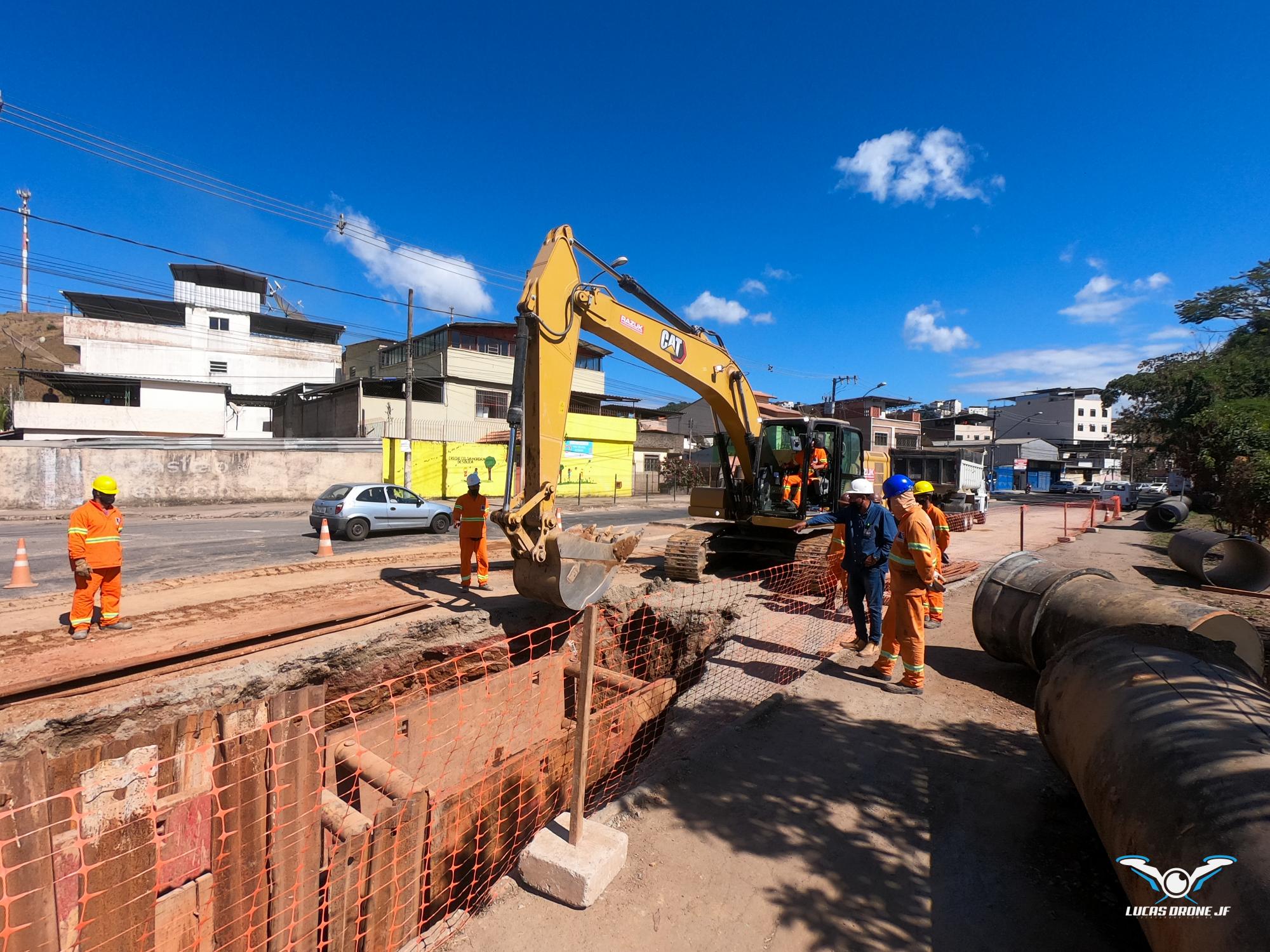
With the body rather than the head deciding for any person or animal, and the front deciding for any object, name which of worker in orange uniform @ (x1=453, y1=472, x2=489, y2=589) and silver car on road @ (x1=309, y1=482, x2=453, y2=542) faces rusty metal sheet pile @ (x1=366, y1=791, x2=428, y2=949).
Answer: the worker in orange uniform

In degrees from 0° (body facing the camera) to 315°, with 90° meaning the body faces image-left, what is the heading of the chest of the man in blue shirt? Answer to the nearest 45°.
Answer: approximately 45°

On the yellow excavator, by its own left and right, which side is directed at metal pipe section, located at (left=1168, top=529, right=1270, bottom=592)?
back

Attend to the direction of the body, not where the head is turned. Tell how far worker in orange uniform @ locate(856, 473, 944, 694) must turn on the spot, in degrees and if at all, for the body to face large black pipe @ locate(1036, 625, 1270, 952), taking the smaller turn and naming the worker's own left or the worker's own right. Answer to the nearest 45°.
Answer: approximately 90° to the worker's own left

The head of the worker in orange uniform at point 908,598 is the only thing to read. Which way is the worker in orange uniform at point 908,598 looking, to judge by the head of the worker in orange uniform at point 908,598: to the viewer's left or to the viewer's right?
to the viewer's left

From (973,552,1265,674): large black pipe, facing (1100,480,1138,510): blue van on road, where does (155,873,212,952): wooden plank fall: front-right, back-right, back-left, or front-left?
back-left

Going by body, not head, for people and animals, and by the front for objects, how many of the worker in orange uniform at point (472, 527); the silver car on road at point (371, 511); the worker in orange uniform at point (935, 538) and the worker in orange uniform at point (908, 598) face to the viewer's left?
2

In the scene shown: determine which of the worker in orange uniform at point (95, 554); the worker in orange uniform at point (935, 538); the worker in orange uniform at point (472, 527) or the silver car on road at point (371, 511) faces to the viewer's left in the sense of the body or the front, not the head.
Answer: the worker in orange uniform at point (935, 538)

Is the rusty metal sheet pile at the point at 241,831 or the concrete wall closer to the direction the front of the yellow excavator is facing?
the rusty metal sheet pile

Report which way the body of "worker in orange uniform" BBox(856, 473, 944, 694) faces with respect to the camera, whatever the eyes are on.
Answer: to the viewer's left

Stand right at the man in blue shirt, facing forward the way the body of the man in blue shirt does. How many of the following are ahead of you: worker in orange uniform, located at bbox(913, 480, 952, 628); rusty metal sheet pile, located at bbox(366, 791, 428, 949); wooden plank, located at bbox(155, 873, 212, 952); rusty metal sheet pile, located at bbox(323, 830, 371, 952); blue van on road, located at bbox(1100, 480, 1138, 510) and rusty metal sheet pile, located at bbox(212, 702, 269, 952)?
4

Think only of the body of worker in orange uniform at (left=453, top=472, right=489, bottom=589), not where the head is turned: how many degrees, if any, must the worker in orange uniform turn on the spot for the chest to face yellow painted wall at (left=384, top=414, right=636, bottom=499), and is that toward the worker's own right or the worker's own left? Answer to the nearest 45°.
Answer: approximately 180°
